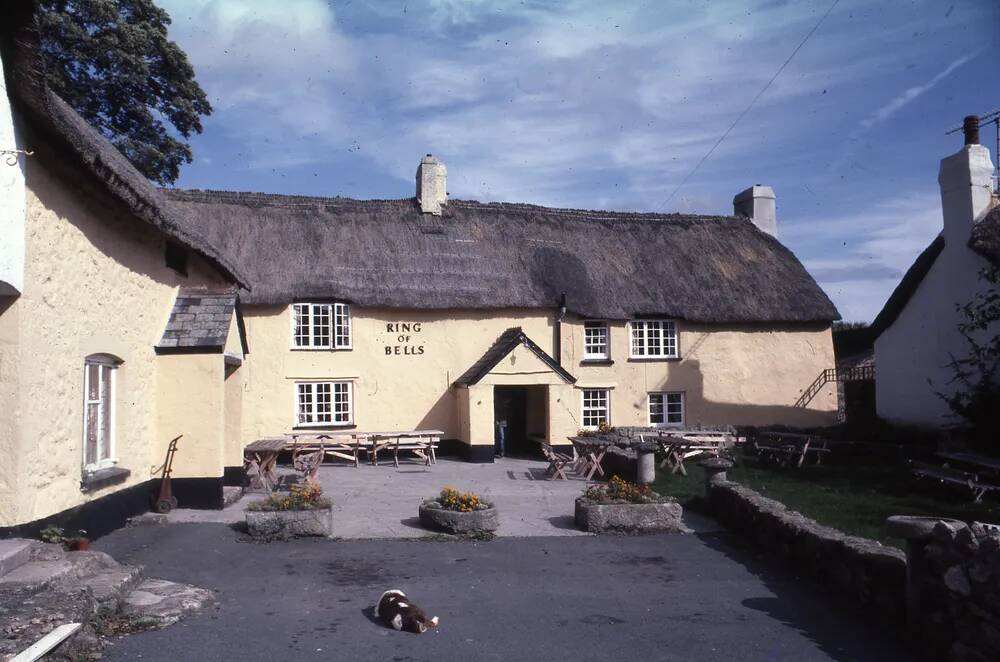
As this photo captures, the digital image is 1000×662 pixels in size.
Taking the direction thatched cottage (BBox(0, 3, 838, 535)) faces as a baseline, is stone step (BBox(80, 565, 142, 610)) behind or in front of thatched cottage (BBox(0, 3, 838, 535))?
in front

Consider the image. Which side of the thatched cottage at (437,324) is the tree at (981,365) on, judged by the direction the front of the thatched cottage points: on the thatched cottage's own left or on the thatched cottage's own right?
on the thatched cottage's own left

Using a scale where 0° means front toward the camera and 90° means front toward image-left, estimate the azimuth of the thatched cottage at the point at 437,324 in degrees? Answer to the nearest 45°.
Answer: approximately 0°

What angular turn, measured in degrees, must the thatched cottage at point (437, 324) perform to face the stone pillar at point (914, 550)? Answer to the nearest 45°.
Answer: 0° — it already faces it

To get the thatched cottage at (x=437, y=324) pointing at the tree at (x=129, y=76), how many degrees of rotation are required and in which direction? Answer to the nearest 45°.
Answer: approximately 90° to its right

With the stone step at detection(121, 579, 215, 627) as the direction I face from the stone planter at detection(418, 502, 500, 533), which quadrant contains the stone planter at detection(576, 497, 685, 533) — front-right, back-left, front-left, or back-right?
back-left

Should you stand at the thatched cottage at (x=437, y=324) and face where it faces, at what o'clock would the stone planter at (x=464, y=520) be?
The stone planter is roughly at 12 o'clock from the thatched cottage.

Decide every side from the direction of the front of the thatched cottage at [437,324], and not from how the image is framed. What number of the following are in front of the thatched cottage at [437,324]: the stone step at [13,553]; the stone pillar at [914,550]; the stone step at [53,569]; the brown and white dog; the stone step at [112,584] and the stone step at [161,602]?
6

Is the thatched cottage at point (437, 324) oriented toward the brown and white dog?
yes

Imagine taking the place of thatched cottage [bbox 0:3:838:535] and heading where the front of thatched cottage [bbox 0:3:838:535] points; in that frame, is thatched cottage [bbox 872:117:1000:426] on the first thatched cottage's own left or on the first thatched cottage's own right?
on the first thatched cottage's own left

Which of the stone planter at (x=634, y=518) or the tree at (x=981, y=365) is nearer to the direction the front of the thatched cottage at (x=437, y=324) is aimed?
the stone planter

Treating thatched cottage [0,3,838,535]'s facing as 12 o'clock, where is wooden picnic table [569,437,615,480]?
The wooden picnic table is roughly at 11 o'clock from the thatched cottage.

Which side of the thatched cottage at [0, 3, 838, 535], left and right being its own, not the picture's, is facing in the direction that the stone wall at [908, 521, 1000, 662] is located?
front
